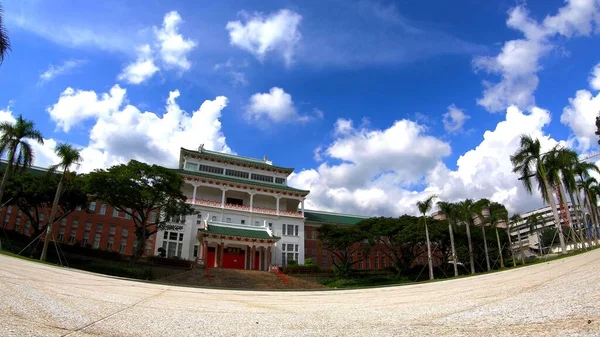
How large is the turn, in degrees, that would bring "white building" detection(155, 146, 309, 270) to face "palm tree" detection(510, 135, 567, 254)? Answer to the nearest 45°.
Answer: approximately 45° to its left

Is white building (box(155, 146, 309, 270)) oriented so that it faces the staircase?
yes

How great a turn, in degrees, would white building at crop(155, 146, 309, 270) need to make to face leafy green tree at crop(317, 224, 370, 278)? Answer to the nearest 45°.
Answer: approximately 45° to its left

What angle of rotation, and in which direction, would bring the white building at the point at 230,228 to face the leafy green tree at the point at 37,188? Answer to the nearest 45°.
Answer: approximately 45° to its right

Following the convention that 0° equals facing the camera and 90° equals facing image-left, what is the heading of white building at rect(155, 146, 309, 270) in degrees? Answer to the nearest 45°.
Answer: approximately 0°

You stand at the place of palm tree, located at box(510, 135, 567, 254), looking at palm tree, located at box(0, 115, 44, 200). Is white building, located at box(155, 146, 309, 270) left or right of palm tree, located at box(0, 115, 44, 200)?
right

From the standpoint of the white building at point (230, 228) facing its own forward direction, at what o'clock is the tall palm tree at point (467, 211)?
The tall palm tree is roughly at 10 o'clock from the white building.

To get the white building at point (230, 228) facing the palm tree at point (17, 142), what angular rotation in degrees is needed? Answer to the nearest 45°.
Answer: approximately 45° to its right

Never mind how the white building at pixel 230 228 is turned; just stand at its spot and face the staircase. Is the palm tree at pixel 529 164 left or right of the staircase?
left
